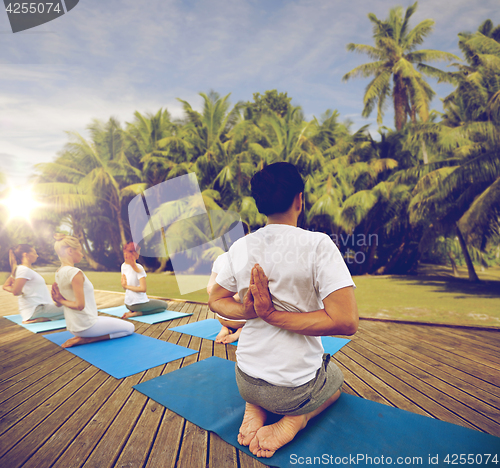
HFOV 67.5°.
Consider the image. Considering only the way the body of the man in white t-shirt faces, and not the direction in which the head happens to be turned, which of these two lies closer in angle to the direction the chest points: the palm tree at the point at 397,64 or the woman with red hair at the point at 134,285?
the palm tree

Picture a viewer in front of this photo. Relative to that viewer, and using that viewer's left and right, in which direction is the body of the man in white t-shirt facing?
facing away from the viewer and to the right of the viewer

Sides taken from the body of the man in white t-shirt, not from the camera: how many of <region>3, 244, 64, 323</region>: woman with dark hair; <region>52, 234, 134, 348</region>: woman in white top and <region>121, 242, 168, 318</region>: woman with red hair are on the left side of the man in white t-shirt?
3

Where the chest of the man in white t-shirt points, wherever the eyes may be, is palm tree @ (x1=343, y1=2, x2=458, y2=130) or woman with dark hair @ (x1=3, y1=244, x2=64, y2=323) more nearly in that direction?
the palm tree
